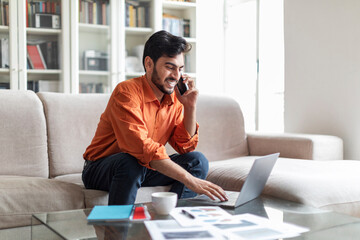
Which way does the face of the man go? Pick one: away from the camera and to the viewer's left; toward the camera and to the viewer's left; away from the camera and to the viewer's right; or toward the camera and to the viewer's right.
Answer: toward the camera and to the viewer's right

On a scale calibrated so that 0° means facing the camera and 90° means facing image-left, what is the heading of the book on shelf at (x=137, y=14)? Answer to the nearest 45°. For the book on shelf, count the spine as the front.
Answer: approximately 0°

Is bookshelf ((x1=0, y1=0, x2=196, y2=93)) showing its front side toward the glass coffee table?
yes

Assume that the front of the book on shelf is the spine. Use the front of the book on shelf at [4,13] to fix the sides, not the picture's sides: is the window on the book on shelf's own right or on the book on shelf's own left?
on the book on shelf's own left

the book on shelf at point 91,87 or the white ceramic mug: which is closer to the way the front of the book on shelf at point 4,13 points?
the white ceramic mug

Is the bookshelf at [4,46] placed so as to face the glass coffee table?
yes
